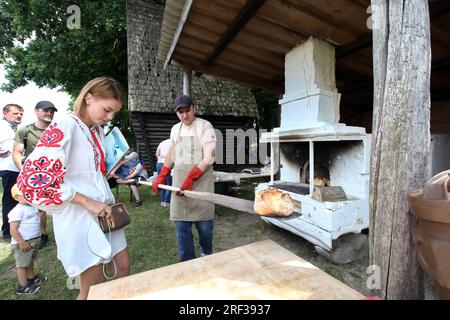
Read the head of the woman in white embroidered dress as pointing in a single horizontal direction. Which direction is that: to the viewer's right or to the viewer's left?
to the viewer's right

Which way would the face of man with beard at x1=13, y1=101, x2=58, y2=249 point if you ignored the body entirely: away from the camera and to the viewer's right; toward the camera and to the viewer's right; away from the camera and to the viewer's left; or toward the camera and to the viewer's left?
toward the camera and to the viewer's right

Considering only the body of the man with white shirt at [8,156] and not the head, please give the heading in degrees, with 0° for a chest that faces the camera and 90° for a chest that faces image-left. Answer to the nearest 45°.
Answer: approximately 315°

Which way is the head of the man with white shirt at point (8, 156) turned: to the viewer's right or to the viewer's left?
to the viewer's right

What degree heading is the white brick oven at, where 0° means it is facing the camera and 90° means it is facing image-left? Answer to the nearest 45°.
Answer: approximately 45°

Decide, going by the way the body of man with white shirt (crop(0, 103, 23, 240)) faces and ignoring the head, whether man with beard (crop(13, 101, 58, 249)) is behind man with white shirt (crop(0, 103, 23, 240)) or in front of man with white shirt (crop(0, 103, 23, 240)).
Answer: in front

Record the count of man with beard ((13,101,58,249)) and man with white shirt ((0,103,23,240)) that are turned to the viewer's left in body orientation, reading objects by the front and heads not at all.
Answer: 0

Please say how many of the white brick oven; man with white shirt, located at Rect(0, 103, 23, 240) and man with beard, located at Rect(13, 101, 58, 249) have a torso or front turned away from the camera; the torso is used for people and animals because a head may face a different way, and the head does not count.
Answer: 0

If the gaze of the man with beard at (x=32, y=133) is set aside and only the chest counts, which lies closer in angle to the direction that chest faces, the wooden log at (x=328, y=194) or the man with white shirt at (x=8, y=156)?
the wooden log

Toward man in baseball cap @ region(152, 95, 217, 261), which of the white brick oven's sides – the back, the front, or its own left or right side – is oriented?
front

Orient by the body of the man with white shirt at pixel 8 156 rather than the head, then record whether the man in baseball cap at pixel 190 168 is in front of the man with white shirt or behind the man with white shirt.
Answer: in front
